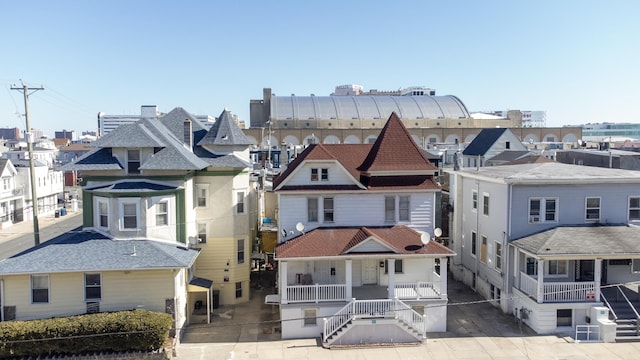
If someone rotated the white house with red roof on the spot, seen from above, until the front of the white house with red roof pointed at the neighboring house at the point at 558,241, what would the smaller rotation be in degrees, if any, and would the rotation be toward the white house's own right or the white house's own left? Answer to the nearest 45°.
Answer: approximately 90° to the white house's own left

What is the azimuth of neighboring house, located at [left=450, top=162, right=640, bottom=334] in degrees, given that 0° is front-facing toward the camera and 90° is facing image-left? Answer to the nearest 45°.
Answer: approximately 315°

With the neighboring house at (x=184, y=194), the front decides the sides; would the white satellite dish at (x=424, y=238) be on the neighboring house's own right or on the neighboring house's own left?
on the neighboring house's own left

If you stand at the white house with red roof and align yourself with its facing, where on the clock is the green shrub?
The green shrub is roughly at 2 o'clock from the white house with red roof.

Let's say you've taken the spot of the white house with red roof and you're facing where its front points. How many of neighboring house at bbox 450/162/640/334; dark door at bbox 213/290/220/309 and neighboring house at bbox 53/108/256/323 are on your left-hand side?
1

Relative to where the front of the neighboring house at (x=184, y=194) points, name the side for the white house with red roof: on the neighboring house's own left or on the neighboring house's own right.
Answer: on the neighboring house's own left

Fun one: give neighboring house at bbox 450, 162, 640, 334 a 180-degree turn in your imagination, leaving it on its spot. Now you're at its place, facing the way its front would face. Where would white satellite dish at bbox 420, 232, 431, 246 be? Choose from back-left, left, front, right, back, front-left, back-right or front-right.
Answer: left

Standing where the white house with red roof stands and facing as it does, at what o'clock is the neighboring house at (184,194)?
The neighboring house is roughly at 3 o'clock from the white house with red roof.

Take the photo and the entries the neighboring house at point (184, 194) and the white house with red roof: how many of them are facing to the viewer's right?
0

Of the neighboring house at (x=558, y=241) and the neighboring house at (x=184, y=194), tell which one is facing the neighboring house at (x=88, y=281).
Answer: the neighboring house at (x=184, y=194)

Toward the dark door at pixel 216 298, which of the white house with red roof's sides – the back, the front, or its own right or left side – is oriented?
right

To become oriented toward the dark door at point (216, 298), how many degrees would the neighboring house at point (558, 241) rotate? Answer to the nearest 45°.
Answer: approximately 135° to its right

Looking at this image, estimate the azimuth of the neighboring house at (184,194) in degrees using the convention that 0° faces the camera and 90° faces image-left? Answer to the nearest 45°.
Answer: approximately 45°

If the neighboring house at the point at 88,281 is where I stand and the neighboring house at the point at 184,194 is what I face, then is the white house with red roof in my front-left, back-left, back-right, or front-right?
front-right

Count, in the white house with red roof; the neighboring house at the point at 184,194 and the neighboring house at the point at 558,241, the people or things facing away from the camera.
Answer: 0

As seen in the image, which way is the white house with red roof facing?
toward the camera

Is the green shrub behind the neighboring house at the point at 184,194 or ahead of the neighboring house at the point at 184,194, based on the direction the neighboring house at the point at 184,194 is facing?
ahead

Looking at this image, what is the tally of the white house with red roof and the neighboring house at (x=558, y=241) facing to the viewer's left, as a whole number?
0
